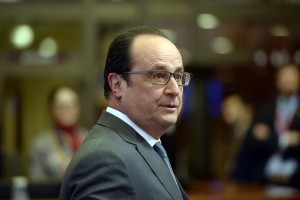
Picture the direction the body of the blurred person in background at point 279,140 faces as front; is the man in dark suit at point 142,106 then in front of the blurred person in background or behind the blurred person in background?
in front

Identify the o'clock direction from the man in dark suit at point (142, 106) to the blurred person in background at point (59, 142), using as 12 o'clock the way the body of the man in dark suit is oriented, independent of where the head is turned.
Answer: The blurred person in background is roughly at 7 o'clock from the man in dark suit.

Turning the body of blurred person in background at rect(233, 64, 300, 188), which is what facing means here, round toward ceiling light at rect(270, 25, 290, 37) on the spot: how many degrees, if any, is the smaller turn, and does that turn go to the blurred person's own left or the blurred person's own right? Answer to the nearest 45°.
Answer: approximately 180°

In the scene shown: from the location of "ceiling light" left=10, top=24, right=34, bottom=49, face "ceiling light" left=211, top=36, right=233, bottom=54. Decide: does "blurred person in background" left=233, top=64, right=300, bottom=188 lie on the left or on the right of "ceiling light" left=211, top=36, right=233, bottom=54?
right

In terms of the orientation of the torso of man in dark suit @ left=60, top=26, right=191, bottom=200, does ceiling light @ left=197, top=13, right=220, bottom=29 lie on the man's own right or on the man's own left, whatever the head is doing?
on the man's own left

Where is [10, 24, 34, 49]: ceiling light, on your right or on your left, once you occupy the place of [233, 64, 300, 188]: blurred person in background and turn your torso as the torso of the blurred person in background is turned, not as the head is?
on your right

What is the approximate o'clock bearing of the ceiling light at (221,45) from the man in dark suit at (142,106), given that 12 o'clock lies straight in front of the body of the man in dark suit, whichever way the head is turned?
The ceiling light is roughly at 8 o'clock from the man in dark suit.

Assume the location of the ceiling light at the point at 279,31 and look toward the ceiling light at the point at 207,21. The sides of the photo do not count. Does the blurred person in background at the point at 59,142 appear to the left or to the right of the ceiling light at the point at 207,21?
left
